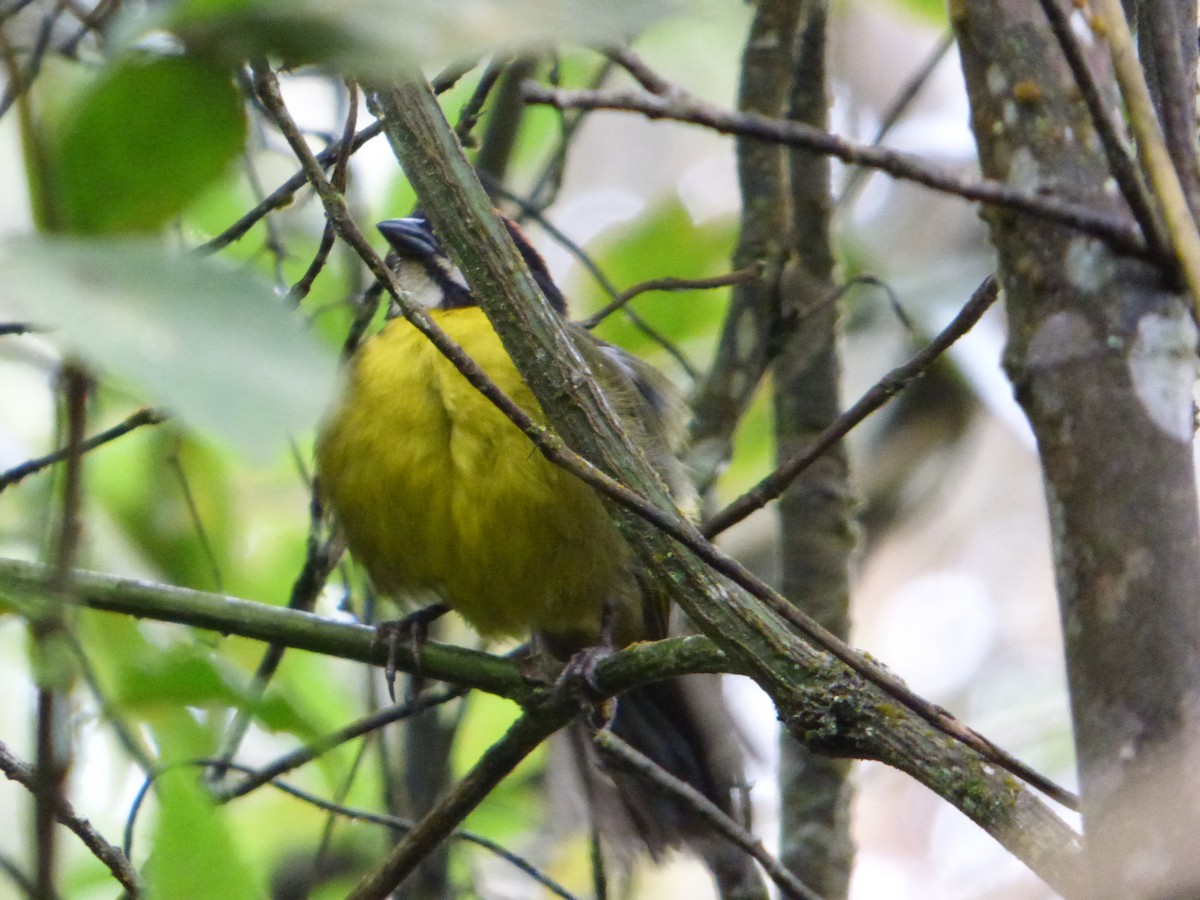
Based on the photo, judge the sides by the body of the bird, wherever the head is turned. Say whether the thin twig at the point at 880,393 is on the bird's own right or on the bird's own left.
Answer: on the bird's own left

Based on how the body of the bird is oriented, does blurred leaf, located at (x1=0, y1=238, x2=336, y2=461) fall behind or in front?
in front

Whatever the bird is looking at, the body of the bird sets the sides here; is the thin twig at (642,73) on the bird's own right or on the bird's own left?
on the bird's own left

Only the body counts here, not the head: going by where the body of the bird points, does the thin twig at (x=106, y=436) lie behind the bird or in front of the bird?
in front
